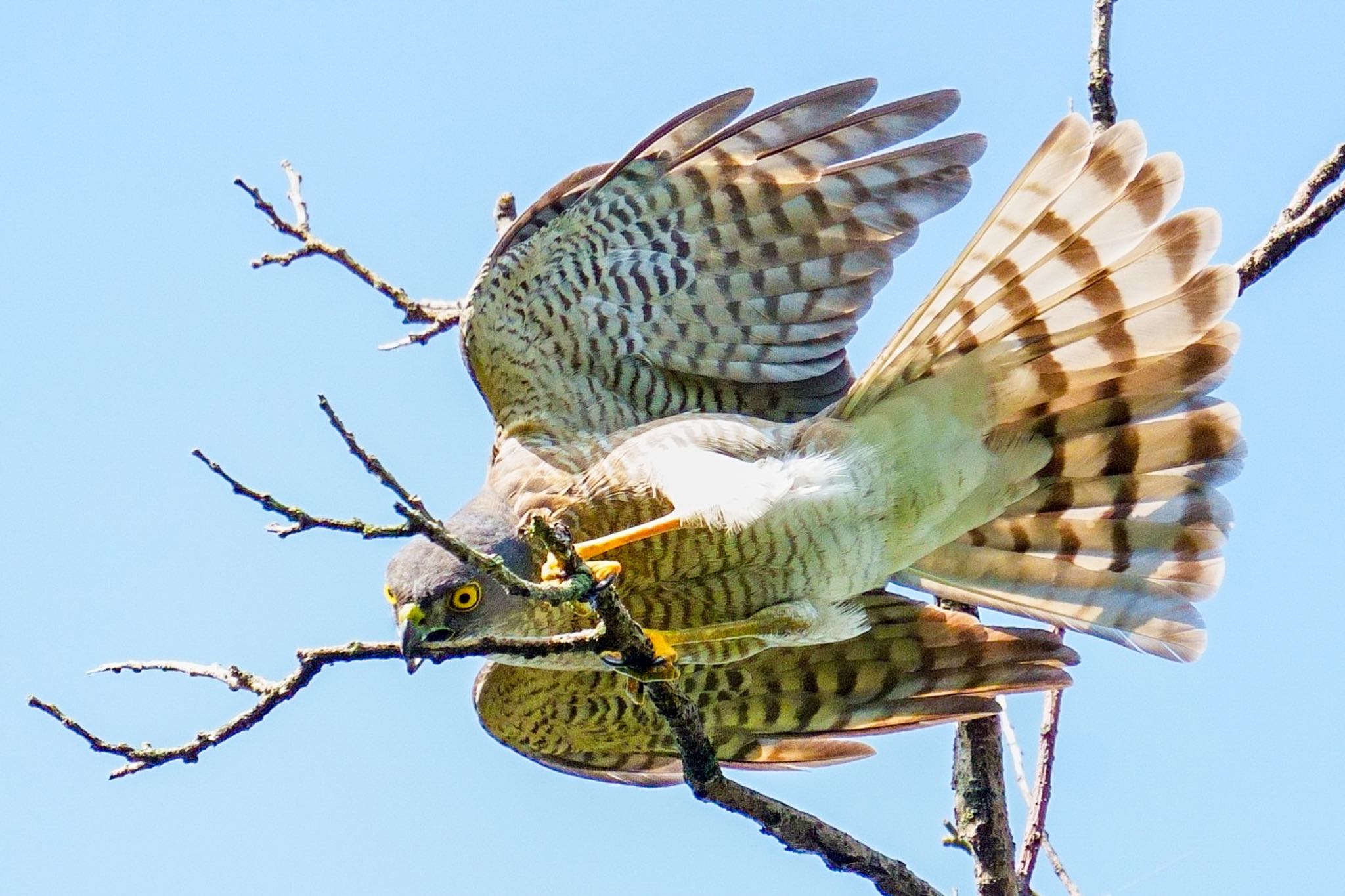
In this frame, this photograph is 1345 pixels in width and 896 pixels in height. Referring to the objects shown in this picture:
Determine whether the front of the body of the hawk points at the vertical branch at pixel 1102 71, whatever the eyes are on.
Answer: no

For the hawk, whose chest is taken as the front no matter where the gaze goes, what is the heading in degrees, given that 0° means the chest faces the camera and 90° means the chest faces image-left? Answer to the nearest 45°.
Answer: approximately 90°

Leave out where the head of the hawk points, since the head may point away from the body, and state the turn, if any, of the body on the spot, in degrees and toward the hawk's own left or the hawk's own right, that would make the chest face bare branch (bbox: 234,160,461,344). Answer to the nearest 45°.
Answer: approximately 45° to the hawk's own right

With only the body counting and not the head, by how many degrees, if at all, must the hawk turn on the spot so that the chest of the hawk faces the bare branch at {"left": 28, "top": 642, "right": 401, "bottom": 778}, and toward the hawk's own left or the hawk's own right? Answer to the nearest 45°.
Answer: approximately 45° to the hawk's own left

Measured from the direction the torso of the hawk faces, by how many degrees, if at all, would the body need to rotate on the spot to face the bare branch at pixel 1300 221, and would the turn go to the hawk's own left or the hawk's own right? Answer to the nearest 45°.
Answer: approximately 180°

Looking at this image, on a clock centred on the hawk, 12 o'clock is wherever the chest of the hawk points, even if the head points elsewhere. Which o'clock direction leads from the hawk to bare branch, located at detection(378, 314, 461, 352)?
The bare branch is roughly at 1 o'clock from the hawk.
